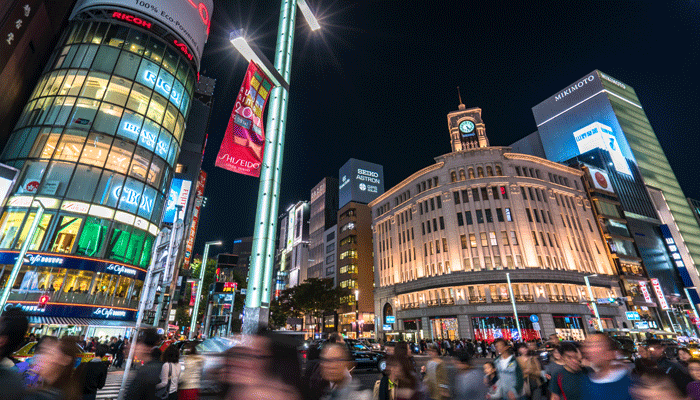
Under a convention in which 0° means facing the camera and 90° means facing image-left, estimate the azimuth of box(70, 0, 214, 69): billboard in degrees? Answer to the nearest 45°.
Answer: approximately 315°
